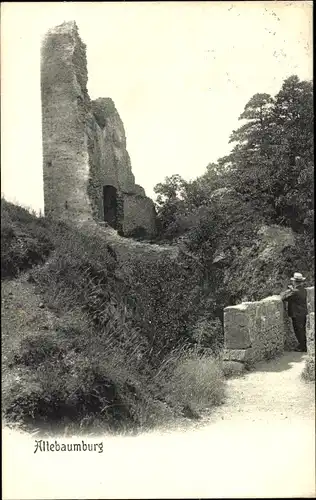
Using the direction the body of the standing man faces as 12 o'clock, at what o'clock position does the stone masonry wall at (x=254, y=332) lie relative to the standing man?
The stone masonry wall is roughly at 11 o'clock from the standing man.

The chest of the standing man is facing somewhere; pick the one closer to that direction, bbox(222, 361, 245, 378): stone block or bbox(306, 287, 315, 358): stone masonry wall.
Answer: the stone block

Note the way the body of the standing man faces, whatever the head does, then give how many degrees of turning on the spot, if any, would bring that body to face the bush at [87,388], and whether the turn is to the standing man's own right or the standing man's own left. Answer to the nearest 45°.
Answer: approximately 45° to the standing man's own left

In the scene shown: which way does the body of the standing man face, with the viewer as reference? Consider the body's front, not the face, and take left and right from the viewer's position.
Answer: facing to the left of the viewer
